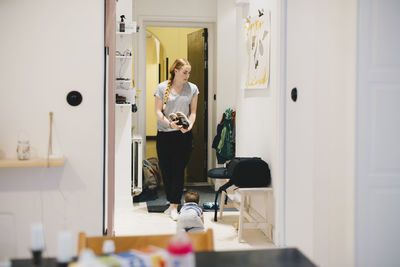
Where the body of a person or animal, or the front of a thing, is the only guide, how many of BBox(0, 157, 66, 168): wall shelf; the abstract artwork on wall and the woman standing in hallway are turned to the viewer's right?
0

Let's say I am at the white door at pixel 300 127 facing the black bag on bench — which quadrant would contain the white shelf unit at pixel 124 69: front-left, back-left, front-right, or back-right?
front-left

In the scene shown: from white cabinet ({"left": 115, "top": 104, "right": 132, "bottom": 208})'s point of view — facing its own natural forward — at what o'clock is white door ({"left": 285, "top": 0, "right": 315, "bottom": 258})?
The white door is roughly at 2 o'clock from the white cabinet.

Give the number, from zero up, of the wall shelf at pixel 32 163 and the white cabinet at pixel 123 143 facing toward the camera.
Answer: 1

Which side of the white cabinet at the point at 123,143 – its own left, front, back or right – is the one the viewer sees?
right

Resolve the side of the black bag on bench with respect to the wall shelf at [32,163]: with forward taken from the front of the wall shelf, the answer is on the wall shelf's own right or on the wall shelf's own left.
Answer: on the wall shelf's own left

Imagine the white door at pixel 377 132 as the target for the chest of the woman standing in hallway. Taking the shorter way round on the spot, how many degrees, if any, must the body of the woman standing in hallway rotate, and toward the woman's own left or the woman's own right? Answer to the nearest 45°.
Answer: approximately 45° to the woman's own left

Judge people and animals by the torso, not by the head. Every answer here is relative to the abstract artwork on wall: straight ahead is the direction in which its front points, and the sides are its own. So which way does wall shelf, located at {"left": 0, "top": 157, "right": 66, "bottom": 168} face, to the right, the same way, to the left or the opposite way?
to the left

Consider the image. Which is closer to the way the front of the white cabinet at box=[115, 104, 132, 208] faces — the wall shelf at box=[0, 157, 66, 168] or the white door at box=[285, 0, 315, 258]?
the white door

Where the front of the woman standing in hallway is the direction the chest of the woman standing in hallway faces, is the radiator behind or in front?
behind

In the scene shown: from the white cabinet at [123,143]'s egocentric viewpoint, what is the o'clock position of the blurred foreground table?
The blurred foreground table is roughly at 3 o'clock from the white cabinet.

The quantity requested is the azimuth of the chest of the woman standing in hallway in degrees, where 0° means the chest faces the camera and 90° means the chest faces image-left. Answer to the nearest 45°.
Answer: approximately 0°

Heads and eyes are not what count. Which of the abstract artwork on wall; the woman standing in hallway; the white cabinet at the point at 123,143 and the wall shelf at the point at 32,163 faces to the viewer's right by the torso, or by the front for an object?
the white cabinet

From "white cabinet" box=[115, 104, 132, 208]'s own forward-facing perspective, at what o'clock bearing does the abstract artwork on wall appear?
The abstract artwork on wall is roughly at 1 o'clock from the white cabinet.

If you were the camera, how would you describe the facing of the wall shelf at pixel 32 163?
facing the viewer

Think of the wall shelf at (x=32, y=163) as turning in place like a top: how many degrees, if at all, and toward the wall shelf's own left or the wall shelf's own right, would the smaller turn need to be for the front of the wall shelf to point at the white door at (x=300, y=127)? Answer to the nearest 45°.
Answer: approximately 90° to the wall shelf's own left

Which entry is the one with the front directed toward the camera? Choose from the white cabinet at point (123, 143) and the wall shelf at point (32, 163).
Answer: the wall shelf

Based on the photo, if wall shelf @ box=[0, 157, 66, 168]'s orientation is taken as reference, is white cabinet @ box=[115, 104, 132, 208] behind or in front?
behind

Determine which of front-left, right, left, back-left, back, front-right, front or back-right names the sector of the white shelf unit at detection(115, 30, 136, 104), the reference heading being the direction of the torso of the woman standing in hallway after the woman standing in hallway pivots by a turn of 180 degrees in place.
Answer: front-left

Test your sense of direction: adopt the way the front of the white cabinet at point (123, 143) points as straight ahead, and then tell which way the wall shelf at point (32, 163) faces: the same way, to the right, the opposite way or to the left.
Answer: to the right
